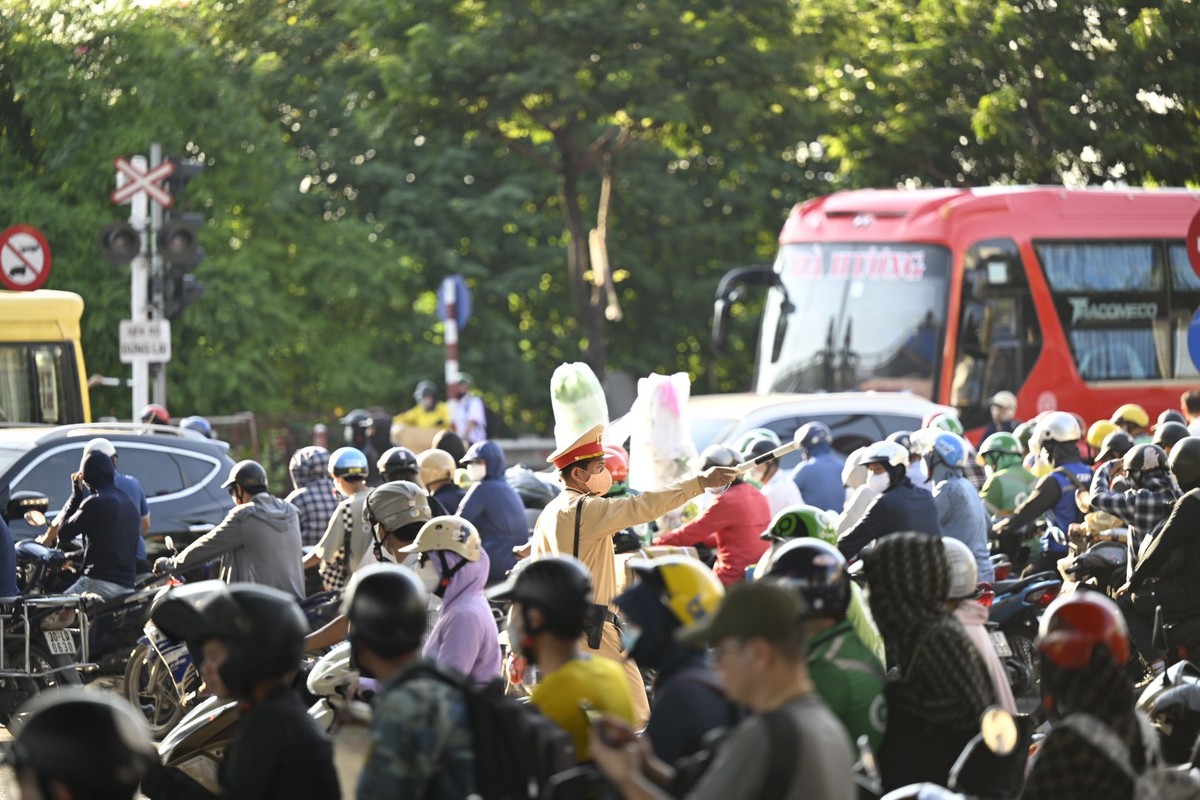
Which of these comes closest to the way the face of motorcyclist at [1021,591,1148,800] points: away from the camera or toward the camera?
away from the camera

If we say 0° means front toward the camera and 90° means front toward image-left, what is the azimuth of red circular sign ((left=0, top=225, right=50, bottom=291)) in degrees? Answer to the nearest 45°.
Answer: approximately 0°

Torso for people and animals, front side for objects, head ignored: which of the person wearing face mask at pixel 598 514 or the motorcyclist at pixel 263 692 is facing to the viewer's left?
the motorcyclist

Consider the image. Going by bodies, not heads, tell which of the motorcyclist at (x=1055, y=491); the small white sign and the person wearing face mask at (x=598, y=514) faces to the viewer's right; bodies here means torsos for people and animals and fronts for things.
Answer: the person wearing face mask

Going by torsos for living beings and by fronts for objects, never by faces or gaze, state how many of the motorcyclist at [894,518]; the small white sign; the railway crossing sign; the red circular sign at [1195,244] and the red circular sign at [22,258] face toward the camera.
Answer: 4

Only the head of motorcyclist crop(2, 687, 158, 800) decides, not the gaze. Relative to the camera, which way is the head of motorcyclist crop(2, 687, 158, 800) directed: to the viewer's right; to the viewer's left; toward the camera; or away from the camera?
away from the camera

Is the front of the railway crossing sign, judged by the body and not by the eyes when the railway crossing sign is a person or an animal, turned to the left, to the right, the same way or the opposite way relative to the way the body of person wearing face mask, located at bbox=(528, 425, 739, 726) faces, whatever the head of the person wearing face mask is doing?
to the right
